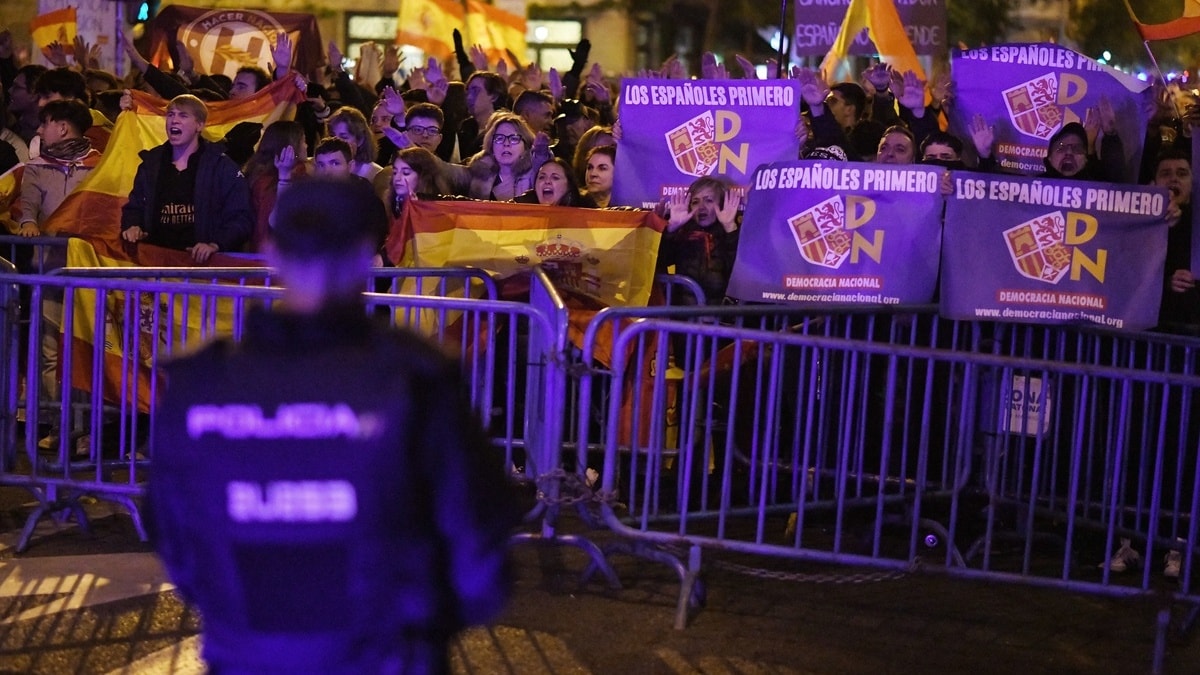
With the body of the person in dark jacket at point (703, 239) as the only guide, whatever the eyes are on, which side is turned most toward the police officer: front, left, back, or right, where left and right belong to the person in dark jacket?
front

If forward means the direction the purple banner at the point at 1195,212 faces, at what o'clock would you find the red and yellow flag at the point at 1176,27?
The red and yellow flag is roughly at 6 o'clock from the purple banner.

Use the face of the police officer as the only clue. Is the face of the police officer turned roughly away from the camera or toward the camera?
away from the camera

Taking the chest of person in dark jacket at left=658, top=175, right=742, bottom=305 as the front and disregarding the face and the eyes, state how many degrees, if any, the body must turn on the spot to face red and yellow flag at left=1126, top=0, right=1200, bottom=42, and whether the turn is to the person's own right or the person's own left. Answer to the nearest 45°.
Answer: approximately 135° to the person's own left

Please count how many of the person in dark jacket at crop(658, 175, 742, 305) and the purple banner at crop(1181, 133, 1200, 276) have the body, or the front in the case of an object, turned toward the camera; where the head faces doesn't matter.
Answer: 2

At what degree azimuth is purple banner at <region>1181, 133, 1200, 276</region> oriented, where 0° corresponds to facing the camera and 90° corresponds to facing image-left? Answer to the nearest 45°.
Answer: approximately 0°

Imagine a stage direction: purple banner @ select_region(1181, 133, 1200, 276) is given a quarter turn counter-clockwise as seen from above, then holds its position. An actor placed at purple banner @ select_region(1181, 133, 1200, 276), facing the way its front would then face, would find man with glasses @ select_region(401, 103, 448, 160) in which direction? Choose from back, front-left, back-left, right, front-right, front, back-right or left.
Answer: back

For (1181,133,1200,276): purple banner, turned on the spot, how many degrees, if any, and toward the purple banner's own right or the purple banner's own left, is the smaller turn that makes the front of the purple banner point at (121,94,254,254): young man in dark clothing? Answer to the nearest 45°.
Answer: approximately 90° to the purple banner's own right

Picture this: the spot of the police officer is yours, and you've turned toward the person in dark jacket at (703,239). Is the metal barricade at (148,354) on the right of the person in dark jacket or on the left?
left

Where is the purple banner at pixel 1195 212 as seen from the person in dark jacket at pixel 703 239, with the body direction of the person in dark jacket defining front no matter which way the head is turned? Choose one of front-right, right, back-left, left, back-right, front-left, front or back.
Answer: left
